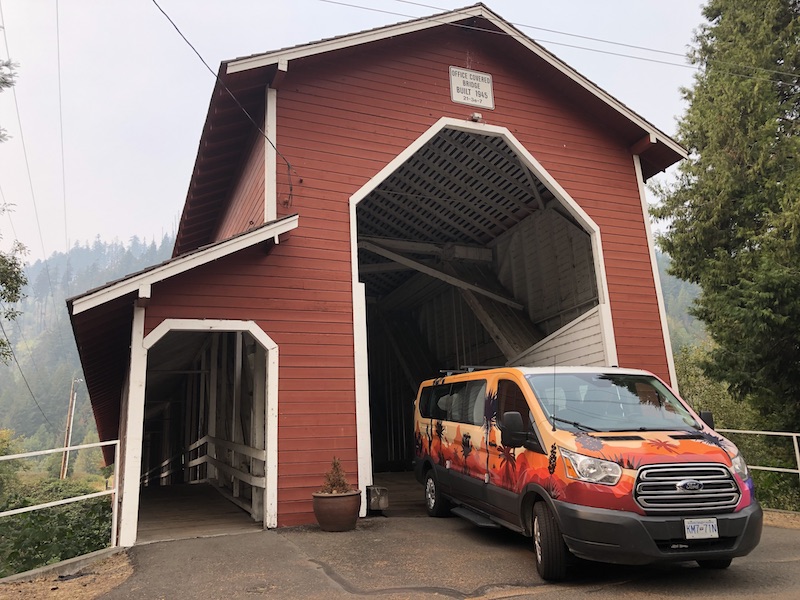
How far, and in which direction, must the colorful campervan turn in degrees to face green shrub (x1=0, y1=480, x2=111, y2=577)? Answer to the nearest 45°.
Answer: approximately 135° to its right

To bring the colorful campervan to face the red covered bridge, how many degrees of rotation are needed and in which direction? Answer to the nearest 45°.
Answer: approximately 180°

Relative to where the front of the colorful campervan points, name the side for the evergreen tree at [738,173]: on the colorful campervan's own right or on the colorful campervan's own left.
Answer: on the colorful campervan's own left

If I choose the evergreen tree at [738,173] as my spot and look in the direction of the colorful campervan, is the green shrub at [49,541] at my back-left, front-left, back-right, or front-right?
front-right

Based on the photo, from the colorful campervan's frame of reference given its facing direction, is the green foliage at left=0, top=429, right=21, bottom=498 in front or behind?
behind
